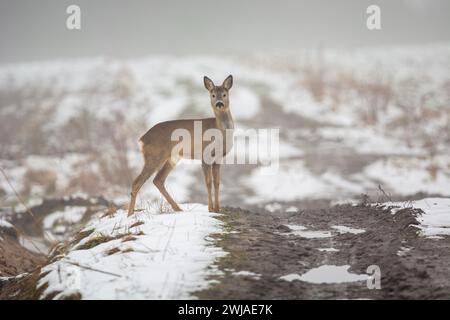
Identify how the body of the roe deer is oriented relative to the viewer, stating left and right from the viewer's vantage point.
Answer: facing to the right of the viewer
